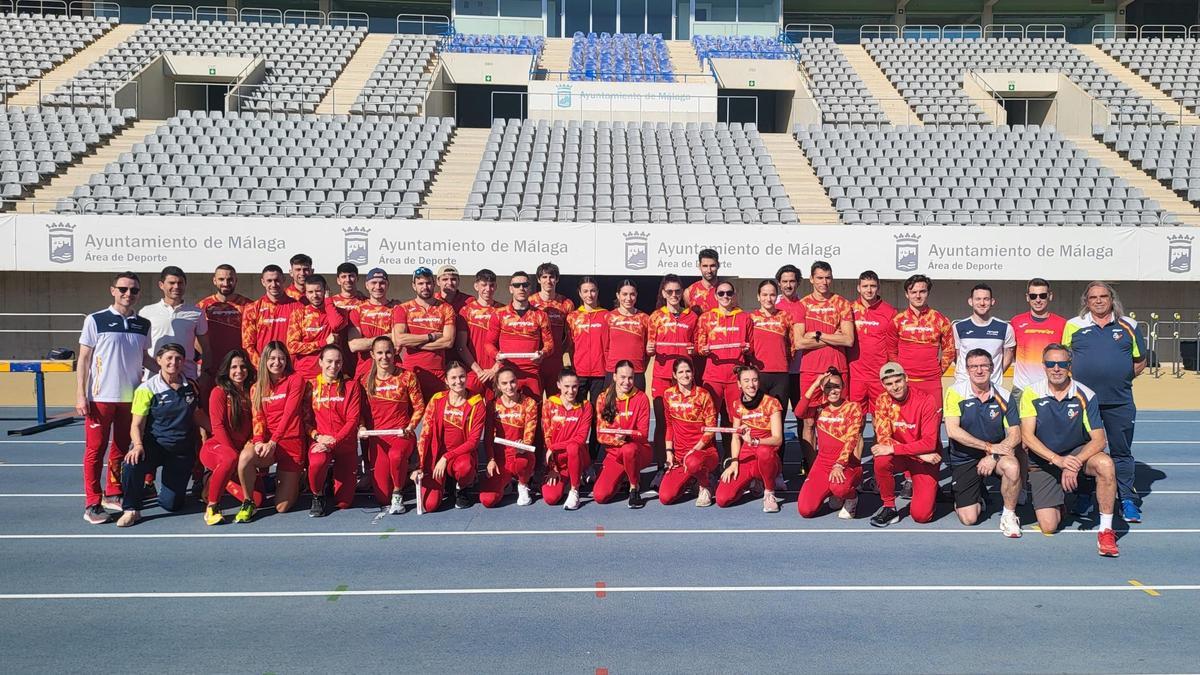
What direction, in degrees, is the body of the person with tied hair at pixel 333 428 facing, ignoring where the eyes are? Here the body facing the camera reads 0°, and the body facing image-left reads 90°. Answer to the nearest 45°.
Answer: approximately 0°

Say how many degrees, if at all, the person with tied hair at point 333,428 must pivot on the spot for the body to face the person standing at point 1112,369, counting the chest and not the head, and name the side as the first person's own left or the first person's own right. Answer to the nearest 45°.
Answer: approximately 90° to the first person's own left

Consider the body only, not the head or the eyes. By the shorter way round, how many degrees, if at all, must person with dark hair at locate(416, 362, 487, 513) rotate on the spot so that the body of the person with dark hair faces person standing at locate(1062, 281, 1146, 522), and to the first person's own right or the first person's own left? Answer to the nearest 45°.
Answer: approximately 90° to the first person's own left

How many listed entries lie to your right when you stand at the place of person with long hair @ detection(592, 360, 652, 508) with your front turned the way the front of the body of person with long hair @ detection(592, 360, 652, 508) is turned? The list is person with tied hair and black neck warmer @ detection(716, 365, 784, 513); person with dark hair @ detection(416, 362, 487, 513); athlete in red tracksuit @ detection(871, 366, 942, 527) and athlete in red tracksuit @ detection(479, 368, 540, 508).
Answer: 2

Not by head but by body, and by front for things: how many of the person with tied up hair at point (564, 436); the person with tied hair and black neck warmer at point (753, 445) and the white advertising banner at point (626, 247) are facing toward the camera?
3

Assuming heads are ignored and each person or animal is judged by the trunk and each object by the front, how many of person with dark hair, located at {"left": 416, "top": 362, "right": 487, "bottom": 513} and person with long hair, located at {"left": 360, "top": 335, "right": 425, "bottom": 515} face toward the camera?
2

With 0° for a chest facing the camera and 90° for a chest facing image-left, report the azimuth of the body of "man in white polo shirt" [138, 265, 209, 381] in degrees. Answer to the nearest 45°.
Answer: approximately 0°

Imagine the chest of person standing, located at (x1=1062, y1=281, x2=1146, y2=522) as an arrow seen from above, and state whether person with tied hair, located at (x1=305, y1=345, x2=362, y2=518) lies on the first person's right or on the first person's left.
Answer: on the first person's right
